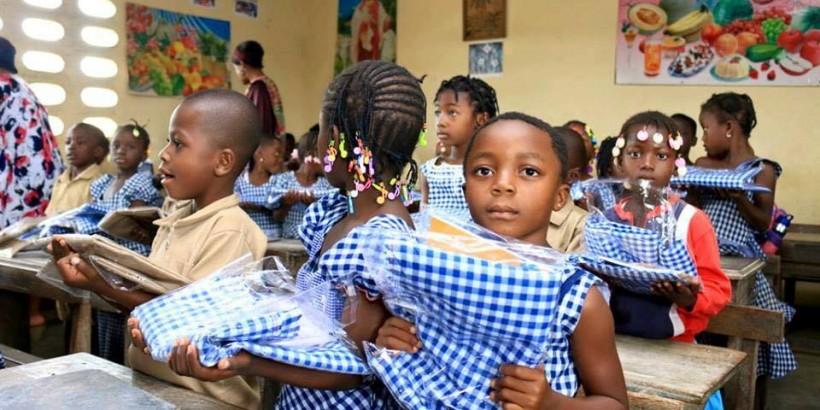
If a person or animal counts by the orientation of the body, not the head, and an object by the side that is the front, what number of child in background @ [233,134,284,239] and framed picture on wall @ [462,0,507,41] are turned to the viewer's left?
0

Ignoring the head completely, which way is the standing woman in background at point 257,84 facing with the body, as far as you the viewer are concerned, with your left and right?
facing to the left of the viewer

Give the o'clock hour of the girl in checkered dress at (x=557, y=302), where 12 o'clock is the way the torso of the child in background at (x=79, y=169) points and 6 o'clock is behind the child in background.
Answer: The girl in checkered dress is roughly at 10 o'clock from the child in background.

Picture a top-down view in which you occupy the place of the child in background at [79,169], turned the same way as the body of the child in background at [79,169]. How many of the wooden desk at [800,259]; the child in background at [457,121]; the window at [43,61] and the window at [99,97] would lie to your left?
2

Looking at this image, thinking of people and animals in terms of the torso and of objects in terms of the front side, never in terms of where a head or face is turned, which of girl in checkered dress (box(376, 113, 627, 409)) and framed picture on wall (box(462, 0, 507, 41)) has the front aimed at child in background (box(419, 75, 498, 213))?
the framed picture on wall

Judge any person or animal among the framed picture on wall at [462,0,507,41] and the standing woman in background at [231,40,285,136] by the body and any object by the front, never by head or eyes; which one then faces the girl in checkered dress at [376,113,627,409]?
the framed picture on wall

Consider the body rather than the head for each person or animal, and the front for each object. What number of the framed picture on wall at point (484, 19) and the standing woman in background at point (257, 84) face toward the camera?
1

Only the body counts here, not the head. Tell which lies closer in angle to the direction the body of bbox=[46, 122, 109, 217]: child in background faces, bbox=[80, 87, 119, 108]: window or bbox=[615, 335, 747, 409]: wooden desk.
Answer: the wooden desk

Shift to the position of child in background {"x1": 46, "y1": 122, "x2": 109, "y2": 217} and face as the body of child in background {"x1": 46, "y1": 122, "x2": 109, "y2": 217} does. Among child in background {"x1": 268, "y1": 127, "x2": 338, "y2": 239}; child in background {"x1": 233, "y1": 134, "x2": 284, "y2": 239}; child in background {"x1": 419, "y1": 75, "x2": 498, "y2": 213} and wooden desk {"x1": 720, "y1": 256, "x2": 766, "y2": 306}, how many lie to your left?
4

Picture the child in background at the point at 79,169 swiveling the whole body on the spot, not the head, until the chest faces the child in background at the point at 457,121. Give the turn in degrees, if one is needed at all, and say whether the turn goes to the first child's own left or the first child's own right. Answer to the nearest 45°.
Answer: approximately 90° to the first child's own left

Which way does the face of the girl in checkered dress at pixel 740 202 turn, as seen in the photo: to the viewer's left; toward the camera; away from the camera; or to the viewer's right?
to the viewer's left

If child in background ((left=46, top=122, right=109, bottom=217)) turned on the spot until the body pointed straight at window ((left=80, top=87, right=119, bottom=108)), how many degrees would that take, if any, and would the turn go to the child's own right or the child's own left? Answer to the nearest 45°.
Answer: approximately 135° to the child's own right
